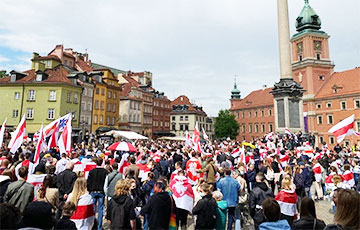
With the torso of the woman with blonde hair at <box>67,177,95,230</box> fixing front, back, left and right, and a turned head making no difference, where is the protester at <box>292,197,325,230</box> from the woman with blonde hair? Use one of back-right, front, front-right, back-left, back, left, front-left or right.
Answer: back-right

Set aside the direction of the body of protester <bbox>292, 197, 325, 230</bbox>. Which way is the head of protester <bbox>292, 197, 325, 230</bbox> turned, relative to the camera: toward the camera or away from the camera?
away from the camera

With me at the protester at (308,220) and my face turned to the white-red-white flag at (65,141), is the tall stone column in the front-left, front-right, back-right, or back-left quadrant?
front-right

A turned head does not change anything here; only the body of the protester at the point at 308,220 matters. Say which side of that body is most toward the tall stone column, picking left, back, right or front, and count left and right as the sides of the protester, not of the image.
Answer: front

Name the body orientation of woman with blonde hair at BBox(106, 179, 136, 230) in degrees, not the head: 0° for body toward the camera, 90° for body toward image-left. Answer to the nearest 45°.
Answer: approximately 180°

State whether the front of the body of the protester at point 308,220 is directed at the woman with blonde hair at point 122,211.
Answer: no

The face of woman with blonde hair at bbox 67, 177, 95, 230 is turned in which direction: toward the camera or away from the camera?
away from the camera

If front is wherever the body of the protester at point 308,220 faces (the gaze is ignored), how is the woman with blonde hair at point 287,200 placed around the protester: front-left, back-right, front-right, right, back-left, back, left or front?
front

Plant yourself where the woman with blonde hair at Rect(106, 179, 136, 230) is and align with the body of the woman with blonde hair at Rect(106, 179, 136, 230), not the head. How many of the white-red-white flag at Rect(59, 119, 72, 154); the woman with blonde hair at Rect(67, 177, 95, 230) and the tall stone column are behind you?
0

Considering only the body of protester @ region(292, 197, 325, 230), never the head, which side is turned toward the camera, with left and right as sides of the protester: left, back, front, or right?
back

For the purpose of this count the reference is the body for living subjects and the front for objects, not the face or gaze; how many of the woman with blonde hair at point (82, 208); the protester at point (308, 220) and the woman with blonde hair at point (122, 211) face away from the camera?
3

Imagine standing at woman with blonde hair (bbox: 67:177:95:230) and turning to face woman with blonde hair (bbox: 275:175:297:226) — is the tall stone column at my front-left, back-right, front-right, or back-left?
front-left

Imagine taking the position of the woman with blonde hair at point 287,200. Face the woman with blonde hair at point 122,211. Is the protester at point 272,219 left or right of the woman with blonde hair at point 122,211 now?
left

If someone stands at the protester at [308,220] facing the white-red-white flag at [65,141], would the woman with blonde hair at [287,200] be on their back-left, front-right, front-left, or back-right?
front-right

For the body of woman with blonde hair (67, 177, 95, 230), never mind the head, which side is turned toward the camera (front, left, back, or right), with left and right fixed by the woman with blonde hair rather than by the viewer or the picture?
back

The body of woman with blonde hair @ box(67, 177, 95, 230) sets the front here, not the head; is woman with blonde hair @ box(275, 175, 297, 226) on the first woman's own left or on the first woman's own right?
on the first woman's own right
